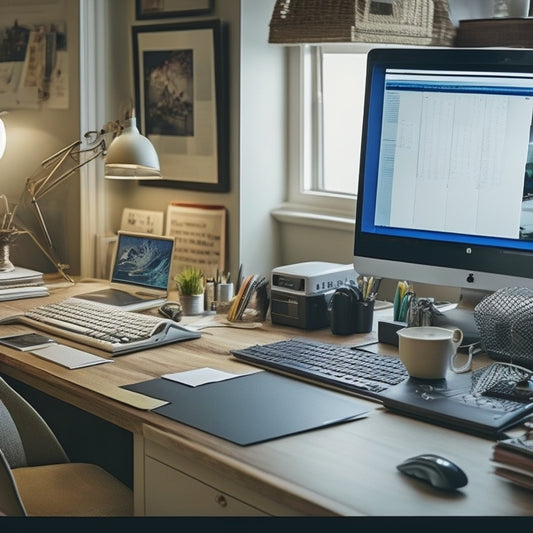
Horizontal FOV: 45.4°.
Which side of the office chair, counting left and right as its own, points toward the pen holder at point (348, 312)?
front

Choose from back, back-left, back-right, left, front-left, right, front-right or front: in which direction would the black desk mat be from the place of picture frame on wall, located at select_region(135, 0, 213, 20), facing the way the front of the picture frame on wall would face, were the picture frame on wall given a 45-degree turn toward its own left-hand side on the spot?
front

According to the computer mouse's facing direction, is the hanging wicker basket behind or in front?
in front

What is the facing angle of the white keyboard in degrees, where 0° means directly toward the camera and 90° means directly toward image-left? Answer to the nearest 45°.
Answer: approximately 45°

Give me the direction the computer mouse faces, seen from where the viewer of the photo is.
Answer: facing away from the viewer and to the left of the viewer

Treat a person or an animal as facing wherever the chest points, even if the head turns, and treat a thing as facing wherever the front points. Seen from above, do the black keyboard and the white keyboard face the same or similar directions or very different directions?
same or similar directions

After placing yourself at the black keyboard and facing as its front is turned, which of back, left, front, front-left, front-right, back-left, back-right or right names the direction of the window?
back-right

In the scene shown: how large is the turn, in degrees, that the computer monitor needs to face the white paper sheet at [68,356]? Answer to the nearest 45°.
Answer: approximately 45° to its right

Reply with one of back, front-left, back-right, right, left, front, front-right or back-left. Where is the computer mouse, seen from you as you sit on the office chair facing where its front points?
front-right

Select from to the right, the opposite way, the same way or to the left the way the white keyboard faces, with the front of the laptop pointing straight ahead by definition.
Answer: the same way

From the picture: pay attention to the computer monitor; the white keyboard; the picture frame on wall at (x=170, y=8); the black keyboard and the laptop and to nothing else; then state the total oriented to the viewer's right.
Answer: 0

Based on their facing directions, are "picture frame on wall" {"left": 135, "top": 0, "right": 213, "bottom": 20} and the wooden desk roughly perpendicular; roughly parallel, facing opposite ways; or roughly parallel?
roughly parallel
